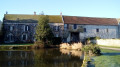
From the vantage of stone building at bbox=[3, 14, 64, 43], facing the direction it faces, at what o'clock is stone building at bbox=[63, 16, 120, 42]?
stone building at bbox=[63, 16, 120, 42] is roughly at 9 o'clock from stone building at bbox=[3, 14, 64, 43].

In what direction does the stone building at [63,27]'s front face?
toward the camera

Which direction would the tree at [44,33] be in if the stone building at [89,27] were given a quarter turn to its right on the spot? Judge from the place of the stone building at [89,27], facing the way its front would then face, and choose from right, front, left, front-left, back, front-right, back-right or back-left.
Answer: front-left

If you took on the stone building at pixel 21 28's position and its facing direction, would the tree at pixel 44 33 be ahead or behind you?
ahead

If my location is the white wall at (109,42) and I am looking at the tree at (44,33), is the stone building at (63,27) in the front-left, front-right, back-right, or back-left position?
front-right

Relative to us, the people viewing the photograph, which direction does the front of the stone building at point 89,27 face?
facing the viewer

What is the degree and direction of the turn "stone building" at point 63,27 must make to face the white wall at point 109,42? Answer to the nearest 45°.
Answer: approximately 45° to its left

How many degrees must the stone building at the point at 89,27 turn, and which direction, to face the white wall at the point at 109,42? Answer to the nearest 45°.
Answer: approximately 45° to its left

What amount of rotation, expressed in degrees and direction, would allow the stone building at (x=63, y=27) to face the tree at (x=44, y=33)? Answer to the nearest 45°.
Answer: approximately 45° to its right

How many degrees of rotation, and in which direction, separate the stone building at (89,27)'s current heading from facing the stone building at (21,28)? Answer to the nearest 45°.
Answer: approximately 90° to its right

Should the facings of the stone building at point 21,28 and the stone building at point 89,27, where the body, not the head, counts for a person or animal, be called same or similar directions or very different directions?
same or similar directions

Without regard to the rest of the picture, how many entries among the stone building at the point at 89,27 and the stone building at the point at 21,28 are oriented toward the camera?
2
